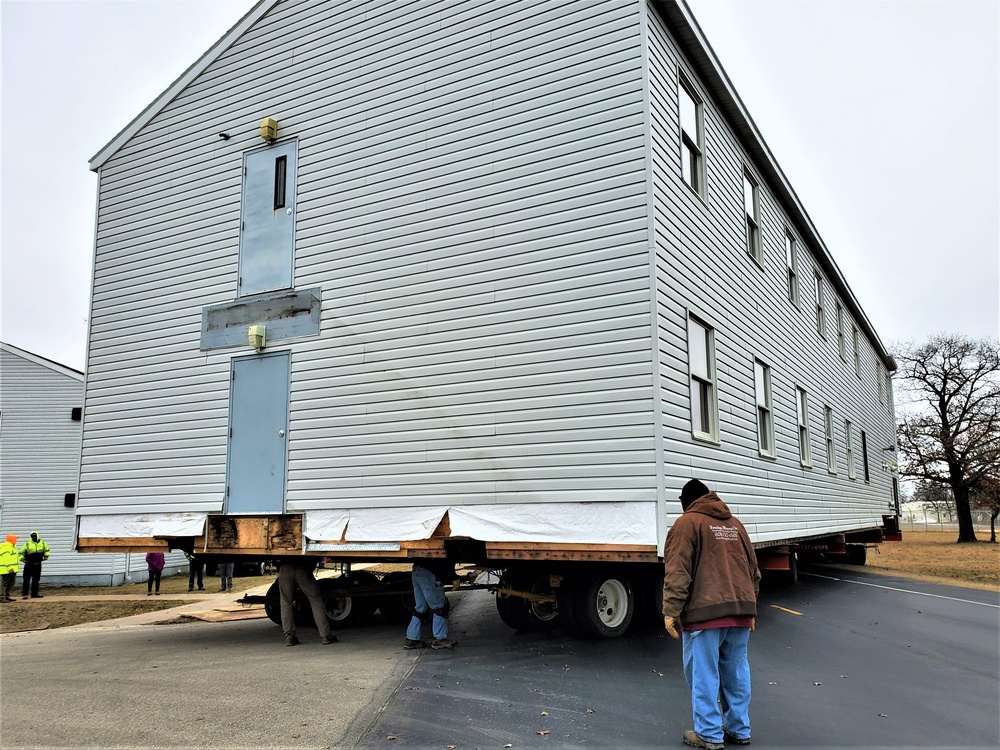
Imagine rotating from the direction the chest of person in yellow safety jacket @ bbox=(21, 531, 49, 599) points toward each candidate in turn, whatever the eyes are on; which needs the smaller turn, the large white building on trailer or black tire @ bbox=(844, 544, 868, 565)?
the large white building on trailer

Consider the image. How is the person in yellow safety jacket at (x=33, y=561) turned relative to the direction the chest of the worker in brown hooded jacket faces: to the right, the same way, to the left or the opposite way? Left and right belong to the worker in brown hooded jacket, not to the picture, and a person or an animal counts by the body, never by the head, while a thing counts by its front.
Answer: the opposite way

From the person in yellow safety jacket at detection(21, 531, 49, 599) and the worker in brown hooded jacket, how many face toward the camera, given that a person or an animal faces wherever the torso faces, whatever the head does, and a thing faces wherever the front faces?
1

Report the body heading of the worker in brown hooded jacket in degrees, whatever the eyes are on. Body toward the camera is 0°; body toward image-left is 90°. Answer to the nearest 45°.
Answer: approximately 135°

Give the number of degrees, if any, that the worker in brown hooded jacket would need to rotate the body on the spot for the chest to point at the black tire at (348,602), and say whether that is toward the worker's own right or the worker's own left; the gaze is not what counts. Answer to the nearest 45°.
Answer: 0° — they already face it

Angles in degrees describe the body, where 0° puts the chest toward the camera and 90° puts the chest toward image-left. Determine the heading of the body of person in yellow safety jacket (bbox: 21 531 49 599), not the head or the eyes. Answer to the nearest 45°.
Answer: approximately 0°

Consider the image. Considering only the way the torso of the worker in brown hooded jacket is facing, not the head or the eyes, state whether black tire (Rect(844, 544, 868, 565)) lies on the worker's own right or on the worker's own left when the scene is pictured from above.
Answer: on the worker's own right
